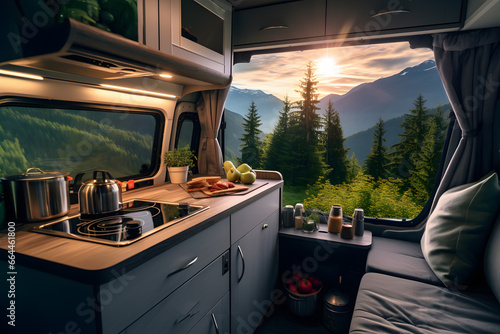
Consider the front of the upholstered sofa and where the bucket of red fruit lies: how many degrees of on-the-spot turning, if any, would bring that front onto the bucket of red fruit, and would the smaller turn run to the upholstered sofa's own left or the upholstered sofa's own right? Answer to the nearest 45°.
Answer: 0° — it already faces it

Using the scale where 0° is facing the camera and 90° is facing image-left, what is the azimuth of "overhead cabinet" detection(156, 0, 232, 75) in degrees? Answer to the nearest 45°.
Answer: approximately 315°

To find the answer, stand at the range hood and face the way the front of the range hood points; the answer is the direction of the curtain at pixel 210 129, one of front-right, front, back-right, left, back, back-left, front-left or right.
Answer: left

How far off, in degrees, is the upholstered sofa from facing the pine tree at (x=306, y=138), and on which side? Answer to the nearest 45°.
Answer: approximately 45° to its right

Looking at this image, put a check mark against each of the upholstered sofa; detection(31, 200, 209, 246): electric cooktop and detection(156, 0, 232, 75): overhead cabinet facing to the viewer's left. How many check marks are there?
1

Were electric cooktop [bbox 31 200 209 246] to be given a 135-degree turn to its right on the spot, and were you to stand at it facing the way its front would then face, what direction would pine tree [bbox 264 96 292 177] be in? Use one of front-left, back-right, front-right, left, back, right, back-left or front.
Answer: back-right

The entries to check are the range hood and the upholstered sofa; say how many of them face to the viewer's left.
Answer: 1

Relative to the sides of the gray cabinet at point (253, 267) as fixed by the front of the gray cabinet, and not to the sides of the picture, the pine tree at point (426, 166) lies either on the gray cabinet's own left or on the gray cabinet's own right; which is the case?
on the gray cabinet's own left

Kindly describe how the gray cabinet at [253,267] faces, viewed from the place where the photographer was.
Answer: facing the viewer and to the right of the viewer

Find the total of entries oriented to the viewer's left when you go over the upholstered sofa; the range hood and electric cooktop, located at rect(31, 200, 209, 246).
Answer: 1

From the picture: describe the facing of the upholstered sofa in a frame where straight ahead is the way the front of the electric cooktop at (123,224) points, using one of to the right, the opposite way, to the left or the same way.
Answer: the opposite way

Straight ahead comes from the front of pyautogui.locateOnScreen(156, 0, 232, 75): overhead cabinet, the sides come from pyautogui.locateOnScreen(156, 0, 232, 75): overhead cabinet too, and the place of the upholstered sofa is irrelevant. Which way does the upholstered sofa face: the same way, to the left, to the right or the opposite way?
the opposite way

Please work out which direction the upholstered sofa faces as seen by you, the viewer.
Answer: facing to the left of the viewer

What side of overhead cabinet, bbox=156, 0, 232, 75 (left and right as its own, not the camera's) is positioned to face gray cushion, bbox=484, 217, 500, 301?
front

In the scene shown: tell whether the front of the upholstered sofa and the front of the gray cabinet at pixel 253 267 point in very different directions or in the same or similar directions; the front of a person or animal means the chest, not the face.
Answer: very different directions

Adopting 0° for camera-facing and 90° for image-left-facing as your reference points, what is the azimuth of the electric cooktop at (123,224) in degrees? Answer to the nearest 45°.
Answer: approximately 315°

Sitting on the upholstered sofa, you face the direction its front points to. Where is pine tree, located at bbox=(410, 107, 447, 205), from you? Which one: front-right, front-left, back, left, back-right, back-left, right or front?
right
